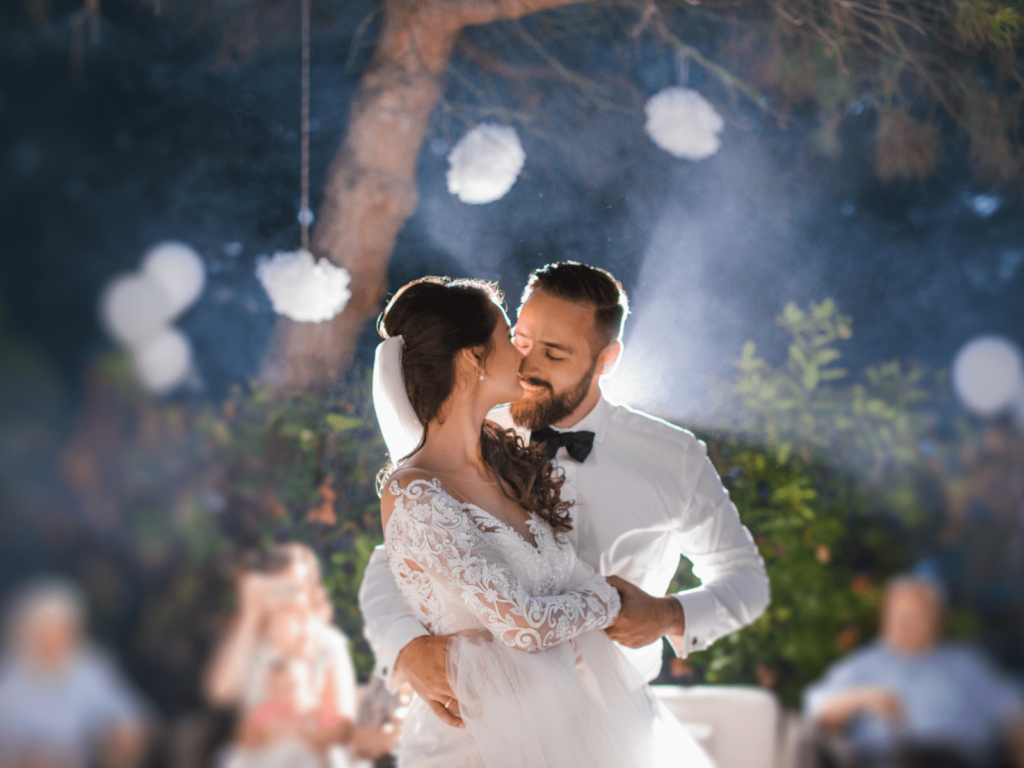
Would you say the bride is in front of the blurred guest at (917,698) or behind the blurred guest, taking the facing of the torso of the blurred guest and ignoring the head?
in front

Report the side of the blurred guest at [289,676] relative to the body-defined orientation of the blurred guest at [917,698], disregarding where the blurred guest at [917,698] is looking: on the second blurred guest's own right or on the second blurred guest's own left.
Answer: on the second blurred guest's own right

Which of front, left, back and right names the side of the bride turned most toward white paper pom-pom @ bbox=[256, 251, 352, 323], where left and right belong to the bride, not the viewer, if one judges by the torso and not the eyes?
back

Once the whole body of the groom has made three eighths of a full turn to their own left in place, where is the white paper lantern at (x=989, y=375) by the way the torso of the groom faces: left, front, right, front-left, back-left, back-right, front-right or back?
front-left

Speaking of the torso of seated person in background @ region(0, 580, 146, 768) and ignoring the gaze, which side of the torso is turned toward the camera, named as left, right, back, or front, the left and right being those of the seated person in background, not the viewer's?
front

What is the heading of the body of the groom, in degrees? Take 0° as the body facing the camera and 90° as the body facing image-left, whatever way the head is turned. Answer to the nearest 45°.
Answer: approximately 45°

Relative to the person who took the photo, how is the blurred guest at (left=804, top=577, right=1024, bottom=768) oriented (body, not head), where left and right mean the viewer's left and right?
facing the viewer

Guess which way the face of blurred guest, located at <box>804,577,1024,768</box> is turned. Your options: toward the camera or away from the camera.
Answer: toward the camera

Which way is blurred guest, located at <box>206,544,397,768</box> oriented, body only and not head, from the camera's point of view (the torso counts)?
toward the camera
